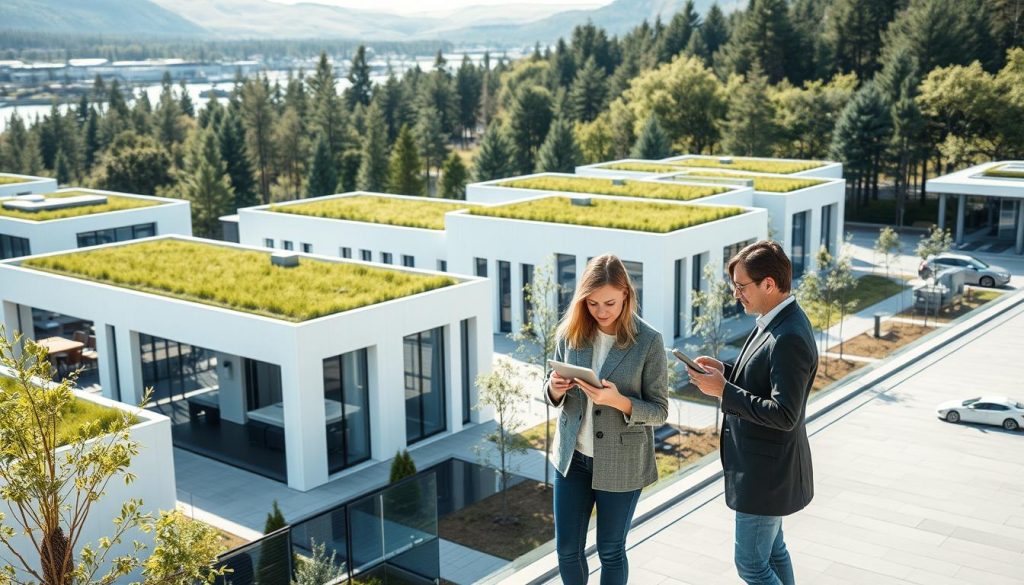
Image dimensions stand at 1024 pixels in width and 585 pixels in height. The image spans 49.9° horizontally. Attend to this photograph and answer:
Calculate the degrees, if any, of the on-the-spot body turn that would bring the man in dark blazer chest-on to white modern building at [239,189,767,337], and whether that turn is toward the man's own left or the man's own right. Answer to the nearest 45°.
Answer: approximately 90° to the man's own right

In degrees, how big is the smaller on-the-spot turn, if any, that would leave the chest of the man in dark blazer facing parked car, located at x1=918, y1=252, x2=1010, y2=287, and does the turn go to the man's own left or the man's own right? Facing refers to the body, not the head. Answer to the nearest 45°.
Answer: approximately 90° to the man's own right

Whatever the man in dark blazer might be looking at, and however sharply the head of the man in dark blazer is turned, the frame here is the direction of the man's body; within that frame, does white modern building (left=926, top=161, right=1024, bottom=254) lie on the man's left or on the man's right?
on the man's right

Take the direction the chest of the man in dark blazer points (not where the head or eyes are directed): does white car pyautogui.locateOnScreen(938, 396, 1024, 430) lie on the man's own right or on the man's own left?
on the man's own right

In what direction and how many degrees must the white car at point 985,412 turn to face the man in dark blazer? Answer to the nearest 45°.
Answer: approximately 90° to its left

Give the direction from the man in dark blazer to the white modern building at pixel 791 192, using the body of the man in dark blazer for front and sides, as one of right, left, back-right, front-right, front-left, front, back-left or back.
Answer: right

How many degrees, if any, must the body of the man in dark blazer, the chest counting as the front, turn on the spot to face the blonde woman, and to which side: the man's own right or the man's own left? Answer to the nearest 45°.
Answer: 0° — they already face them

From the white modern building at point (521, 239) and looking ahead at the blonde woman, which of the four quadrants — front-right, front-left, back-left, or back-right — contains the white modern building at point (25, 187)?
back-right

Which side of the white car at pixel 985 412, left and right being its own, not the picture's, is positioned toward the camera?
left

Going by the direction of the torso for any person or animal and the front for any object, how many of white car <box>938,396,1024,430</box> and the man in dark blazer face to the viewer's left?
2

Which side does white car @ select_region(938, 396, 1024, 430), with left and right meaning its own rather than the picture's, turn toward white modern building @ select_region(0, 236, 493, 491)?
front

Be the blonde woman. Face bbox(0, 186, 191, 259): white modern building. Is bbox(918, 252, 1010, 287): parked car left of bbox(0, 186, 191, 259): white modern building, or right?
right

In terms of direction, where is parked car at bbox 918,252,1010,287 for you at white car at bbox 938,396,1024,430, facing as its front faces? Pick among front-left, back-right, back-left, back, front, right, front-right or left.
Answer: right

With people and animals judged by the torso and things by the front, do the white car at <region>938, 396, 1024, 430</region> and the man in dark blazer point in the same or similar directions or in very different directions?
same or similar directions

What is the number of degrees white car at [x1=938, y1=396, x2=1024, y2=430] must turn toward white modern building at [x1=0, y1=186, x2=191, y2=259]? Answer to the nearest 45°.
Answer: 0° — it already faces it

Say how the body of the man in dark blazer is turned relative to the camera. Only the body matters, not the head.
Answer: to the viewer's left

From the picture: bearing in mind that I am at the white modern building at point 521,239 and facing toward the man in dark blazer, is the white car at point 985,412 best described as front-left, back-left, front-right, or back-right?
front-left

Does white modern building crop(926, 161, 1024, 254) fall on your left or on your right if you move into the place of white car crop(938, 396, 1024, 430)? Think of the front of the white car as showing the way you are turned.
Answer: on your right
